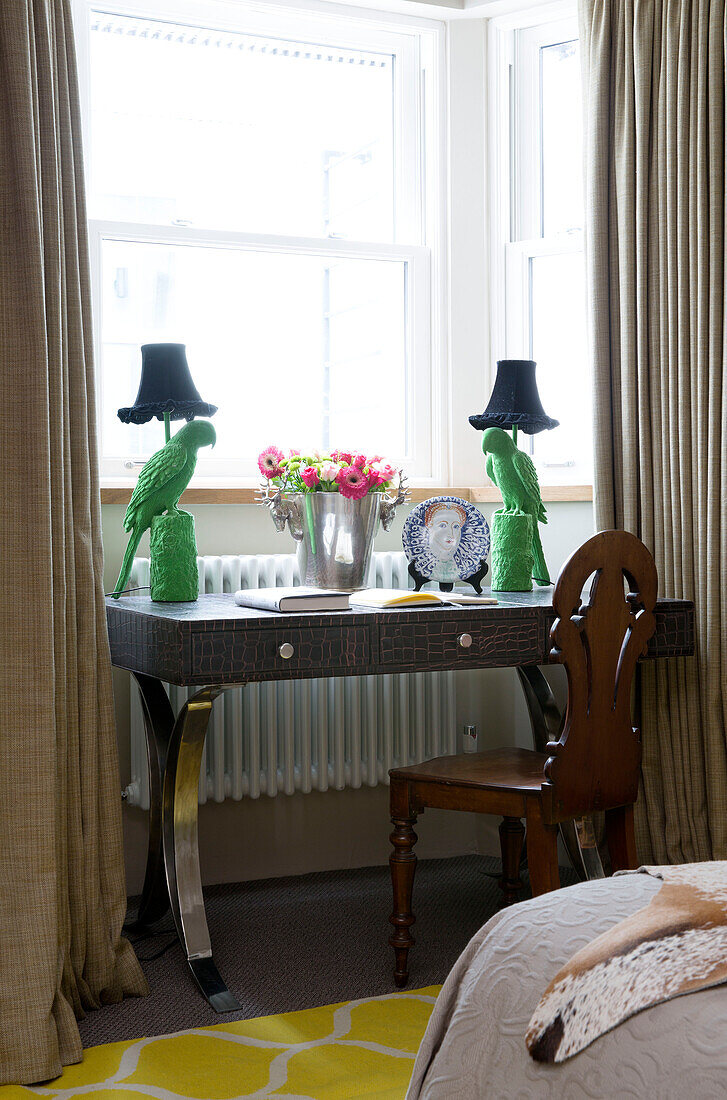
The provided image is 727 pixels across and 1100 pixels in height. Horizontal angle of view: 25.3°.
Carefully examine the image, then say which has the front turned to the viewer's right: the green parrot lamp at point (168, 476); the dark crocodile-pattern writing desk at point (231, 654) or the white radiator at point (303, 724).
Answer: the green parrot lamp

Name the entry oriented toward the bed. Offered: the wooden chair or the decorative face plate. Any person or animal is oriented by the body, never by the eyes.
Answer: the decorative face plate

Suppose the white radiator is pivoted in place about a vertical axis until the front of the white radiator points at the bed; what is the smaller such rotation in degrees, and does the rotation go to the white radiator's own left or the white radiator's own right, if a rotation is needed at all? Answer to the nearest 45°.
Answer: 0° — it already faces it

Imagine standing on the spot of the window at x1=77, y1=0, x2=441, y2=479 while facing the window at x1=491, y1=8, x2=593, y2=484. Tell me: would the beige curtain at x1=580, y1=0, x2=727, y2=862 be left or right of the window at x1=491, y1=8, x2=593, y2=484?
right

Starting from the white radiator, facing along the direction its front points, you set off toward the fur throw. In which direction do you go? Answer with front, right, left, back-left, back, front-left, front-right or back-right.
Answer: front

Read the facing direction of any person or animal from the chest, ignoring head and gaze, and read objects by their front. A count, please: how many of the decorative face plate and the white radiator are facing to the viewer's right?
0

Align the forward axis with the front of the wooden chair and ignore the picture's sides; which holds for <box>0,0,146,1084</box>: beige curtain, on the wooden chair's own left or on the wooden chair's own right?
on the wooden chair's own left

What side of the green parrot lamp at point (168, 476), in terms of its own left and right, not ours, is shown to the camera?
right

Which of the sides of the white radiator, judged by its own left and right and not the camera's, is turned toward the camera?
front

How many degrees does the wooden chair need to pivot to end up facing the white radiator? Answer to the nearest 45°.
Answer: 0° — it already faces it

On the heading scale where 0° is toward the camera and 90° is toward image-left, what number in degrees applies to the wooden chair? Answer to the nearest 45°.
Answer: approximately 135°

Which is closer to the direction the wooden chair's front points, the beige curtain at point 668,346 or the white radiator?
the white radiator
